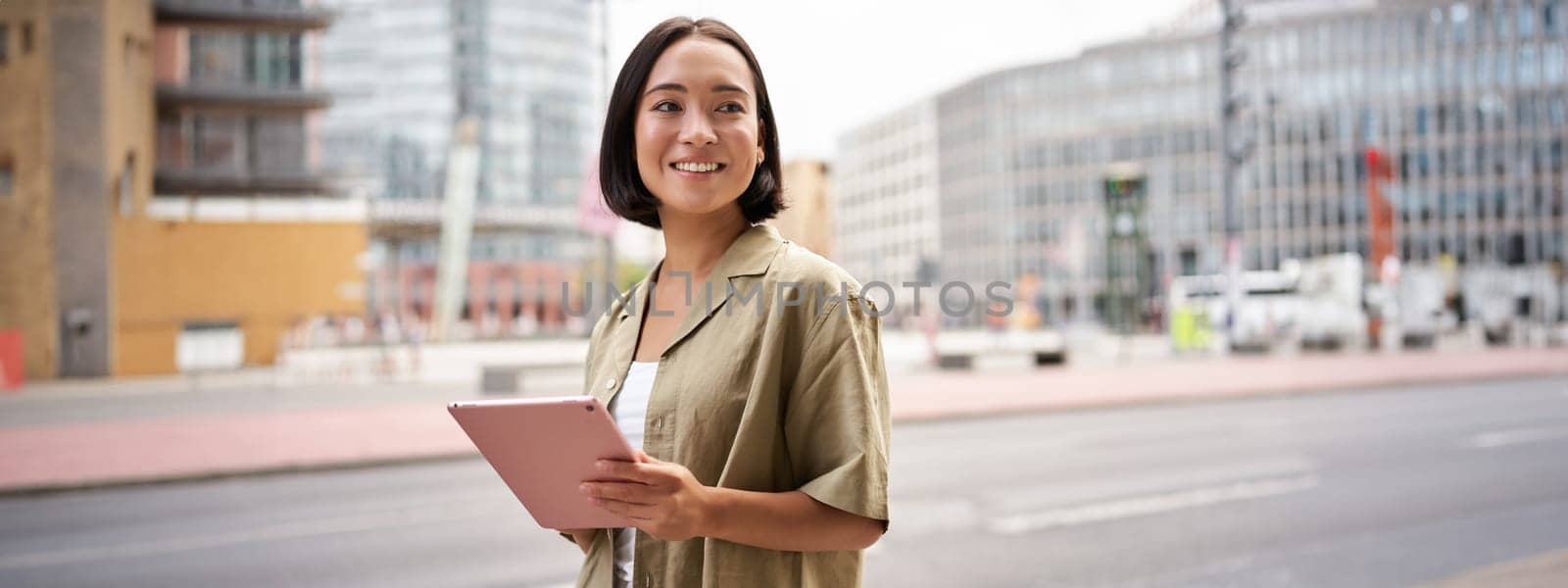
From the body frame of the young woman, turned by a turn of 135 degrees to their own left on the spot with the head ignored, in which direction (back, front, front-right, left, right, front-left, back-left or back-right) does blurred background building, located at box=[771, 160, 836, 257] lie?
left

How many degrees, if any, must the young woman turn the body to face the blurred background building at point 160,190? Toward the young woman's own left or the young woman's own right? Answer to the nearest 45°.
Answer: approximately 90° to the young woman's own right

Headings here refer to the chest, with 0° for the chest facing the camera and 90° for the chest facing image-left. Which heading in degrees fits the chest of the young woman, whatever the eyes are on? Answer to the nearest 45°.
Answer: approximately 45°

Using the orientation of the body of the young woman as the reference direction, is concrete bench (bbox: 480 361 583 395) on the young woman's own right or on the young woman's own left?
on the young woman's own right
